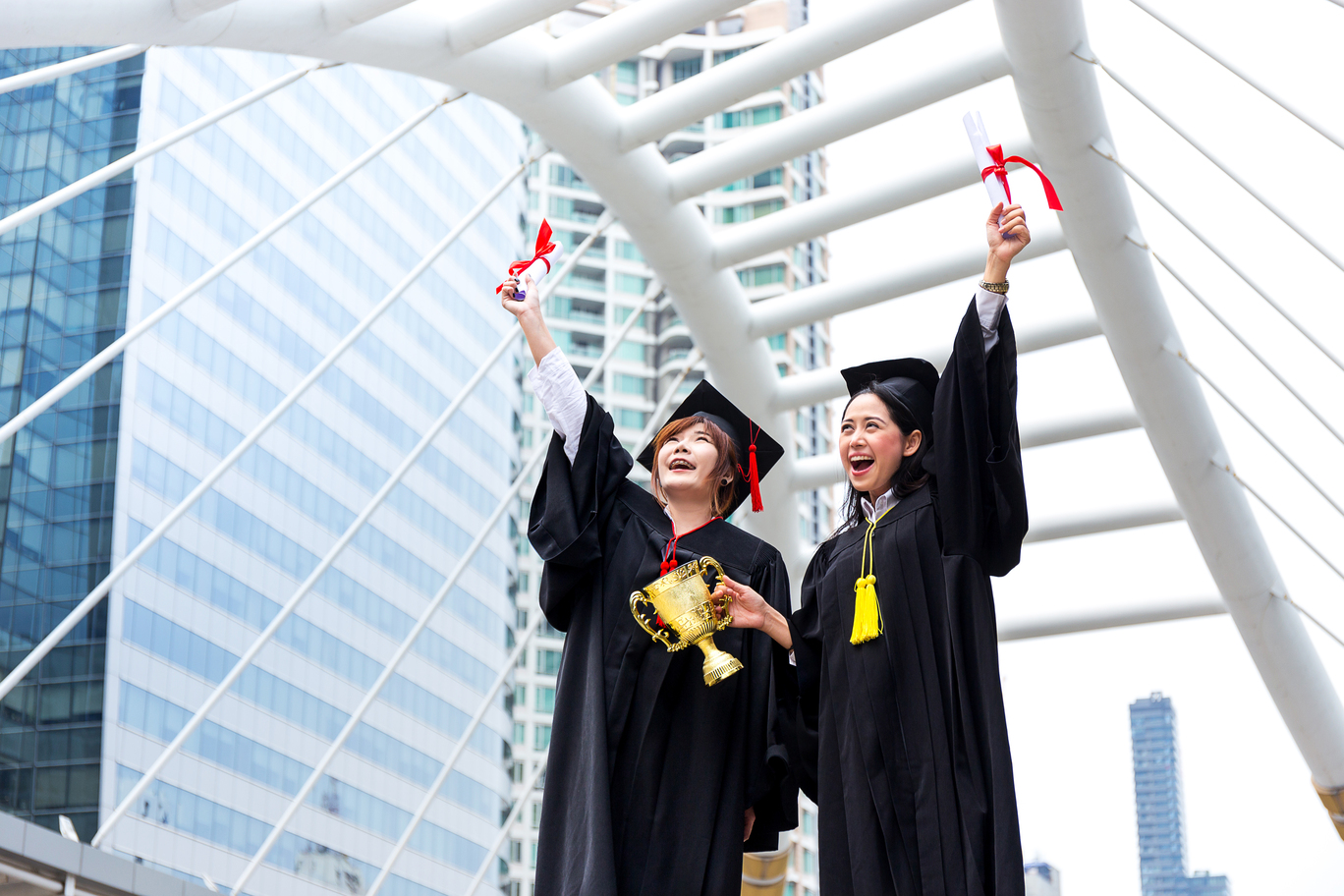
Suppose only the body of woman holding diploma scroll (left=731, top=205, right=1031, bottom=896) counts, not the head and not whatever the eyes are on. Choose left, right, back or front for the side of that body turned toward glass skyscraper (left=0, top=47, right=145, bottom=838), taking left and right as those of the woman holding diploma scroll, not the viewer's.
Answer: right

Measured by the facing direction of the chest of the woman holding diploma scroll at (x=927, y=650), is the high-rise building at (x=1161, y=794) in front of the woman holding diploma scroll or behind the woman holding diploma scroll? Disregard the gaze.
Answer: behind

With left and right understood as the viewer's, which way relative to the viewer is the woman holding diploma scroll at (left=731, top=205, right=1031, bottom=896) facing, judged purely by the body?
facing the viewer and to the left of the viewer

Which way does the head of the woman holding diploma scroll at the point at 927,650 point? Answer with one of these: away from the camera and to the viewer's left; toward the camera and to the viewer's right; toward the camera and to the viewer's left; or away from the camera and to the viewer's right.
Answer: toward the camera and to the viewer's left

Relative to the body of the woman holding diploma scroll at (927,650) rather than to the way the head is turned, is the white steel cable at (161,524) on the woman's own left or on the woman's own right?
on the woman's own right
